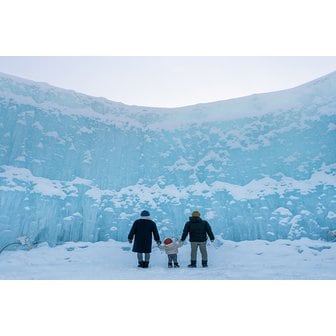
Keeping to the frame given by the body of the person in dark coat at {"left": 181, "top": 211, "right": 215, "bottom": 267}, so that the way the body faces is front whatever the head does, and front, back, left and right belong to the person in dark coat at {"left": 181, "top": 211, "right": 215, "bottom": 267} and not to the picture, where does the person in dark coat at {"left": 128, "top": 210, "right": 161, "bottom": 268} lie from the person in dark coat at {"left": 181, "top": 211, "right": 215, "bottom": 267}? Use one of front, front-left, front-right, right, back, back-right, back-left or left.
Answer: left

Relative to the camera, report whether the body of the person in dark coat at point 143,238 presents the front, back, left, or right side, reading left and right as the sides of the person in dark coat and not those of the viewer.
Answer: back

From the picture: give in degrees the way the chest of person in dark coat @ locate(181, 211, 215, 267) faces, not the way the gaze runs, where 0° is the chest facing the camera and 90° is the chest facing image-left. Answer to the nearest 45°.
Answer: approximately 180°

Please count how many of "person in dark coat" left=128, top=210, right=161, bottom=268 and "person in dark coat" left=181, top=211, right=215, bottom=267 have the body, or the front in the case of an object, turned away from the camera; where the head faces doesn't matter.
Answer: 2

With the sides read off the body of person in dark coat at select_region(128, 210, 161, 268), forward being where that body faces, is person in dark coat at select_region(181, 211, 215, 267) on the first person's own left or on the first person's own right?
on the first person's own right
